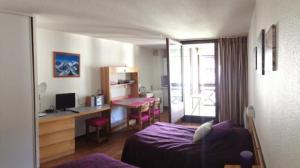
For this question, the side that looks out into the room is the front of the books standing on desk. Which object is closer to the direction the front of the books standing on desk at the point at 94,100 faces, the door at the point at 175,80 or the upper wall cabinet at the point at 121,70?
the door

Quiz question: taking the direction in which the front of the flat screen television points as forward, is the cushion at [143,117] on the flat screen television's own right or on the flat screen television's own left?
on the flat screen television's own left

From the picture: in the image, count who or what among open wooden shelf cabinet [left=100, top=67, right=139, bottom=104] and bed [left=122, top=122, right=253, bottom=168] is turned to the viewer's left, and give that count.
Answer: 1

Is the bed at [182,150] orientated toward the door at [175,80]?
no

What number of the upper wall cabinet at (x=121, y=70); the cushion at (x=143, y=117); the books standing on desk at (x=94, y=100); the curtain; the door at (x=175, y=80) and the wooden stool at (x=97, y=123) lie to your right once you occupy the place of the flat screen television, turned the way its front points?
0

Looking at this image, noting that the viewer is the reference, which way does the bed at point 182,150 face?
facing to the left of the viewer

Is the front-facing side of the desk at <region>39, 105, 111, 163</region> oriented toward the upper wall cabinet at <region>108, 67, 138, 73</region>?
no

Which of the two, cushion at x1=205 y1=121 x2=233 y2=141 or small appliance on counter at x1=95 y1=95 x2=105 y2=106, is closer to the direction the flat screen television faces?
the cushion

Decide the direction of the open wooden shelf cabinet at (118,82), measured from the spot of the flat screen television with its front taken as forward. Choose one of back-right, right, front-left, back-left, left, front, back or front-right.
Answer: left

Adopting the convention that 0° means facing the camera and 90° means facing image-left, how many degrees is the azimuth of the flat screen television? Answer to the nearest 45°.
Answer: approximately 315°

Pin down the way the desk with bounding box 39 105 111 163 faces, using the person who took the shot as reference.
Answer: facing the viewer and to the right of the viewer

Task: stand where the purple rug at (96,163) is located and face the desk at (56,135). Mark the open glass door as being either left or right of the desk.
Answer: right

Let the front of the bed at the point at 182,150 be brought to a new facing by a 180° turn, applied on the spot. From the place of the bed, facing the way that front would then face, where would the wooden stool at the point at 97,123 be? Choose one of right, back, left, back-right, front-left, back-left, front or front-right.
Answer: back-left

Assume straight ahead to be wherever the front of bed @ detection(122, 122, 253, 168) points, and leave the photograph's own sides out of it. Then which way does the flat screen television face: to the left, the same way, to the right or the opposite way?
the opposite way

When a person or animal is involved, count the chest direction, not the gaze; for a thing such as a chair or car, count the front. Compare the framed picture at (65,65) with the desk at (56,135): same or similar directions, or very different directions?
same or similar directions

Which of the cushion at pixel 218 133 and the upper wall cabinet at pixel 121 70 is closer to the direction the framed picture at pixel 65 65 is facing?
the cushion

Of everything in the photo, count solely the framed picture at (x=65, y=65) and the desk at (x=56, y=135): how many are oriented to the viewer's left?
0

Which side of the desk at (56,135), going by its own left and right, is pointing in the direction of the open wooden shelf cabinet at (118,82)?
left

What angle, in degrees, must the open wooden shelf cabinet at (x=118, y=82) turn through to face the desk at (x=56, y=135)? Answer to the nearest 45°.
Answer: approximately 90° to its right

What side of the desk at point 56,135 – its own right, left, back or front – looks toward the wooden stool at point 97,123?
left

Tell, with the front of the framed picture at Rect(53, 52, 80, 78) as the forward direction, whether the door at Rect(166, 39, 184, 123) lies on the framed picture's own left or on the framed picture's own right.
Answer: on the framed picture's own left

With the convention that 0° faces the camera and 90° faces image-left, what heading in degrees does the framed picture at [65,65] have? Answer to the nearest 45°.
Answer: approximately 315°

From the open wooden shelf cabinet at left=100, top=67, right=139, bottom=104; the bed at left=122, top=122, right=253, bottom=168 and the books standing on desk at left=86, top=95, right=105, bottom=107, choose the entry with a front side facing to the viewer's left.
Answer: the bed
